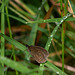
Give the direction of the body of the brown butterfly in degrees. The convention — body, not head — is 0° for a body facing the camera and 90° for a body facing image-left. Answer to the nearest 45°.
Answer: approximately 90°
